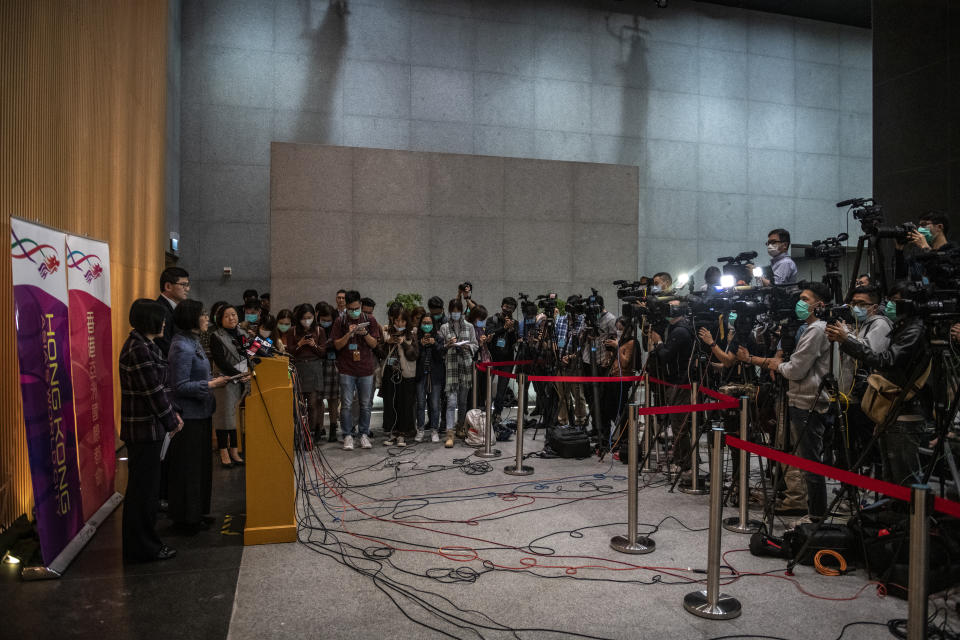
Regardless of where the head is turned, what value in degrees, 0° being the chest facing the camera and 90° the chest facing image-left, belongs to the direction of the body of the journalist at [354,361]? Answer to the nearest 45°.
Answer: approximately 0°

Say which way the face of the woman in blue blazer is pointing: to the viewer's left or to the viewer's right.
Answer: to the viewer's right

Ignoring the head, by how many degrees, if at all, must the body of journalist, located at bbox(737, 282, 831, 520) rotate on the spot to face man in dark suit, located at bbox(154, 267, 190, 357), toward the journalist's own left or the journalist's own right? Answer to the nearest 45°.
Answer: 0° — they already face them

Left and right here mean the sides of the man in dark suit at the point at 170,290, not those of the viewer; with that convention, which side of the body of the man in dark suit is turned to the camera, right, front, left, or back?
right

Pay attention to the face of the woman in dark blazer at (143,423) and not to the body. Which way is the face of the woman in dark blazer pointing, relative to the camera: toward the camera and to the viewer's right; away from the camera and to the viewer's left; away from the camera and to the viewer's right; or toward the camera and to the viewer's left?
away from the camera and to the viewer's right

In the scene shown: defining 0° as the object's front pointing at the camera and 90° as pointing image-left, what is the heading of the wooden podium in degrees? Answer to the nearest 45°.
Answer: approximately 270°

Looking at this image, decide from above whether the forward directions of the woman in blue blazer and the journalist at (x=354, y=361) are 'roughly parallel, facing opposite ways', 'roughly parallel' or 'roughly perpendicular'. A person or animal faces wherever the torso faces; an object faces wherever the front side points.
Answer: roughly perpendicular

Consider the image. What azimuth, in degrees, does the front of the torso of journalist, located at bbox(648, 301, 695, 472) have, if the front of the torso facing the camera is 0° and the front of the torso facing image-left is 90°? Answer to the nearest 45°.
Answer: approximately 90°

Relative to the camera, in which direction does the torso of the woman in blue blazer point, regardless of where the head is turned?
to the viewer's right

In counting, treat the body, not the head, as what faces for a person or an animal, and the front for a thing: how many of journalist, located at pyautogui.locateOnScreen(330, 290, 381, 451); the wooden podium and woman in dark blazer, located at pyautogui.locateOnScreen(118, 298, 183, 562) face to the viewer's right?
2

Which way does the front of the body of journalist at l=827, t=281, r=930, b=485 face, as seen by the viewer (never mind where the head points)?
to the viewer's left

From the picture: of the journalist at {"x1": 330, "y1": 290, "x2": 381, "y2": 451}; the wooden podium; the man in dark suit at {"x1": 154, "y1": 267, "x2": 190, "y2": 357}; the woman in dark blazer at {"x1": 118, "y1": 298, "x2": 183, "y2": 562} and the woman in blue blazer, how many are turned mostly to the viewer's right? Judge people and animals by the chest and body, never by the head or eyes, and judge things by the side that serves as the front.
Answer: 4

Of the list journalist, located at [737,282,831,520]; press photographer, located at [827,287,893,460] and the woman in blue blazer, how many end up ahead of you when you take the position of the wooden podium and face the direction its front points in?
2
